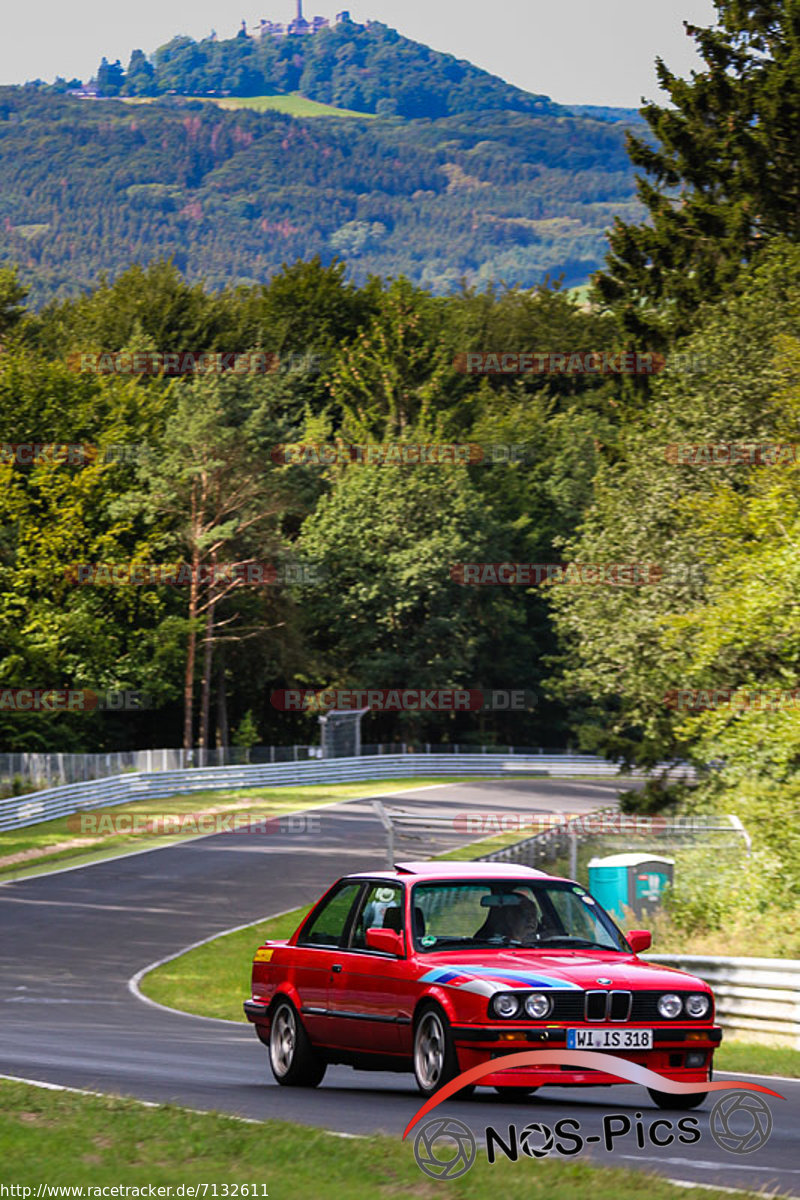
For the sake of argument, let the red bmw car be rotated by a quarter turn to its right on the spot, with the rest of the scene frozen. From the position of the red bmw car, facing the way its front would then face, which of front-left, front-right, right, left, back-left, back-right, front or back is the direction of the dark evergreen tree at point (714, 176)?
back-right

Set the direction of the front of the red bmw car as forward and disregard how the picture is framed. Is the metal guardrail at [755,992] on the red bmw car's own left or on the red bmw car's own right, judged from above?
on the red bmw car's own left

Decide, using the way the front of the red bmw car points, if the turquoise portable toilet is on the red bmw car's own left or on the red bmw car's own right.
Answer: on the red bmw car's own left

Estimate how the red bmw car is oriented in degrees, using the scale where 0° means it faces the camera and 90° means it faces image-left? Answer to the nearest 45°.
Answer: approximately 315°
